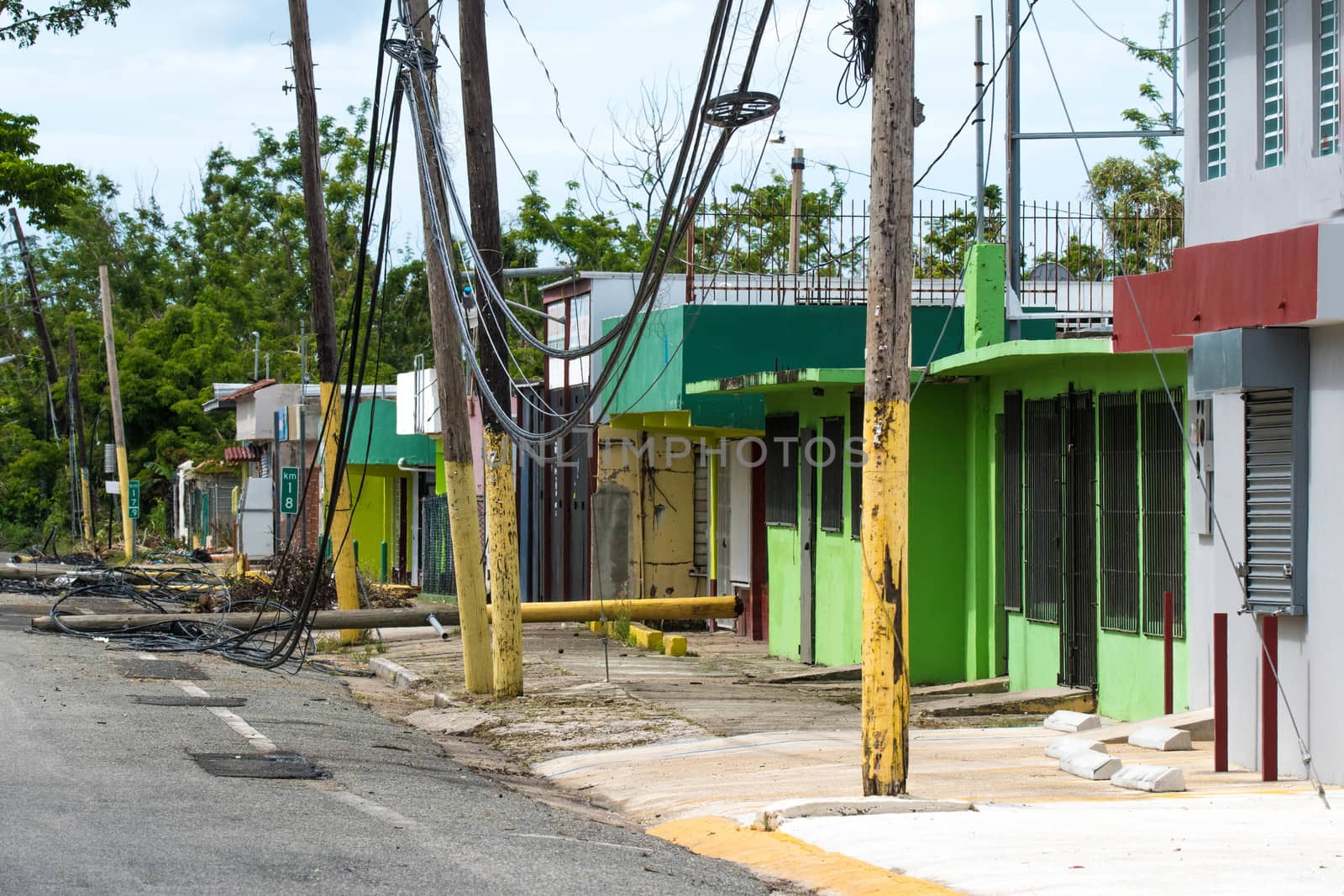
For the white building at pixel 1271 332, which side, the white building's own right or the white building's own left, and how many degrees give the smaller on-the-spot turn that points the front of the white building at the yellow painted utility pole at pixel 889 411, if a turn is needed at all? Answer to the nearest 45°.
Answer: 0° — it already faces it

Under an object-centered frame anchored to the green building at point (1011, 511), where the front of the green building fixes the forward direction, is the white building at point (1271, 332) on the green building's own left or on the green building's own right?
on the green building's own left

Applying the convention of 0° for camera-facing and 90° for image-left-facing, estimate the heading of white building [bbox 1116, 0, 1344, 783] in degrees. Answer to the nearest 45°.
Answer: approximately 45°

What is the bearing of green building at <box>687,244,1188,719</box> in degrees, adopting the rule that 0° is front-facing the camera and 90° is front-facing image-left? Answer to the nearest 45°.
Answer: approximately 45°

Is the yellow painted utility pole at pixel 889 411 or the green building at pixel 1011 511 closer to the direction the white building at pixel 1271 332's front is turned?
the yellow painted utility pole

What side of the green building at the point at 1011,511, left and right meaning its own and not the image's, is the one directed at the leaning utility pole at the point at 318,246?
right

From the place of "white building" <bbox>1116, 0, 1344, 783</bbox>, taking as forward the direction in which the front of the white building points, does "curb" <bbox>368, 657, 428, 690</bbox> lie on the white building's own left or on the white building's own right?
on the white building's own right

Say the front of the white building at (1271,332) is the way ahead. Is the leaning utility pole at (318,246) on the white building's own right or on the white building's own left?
on the white building's own right

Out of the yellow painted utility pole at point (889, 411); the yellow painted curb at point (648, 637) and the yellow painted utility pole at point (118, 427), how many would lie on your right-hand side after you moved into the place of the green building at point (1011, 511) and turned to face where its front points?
2

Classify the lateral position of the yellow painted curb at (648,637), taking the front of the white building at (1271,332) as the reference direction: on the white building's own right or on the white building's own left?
on the white building's own right
